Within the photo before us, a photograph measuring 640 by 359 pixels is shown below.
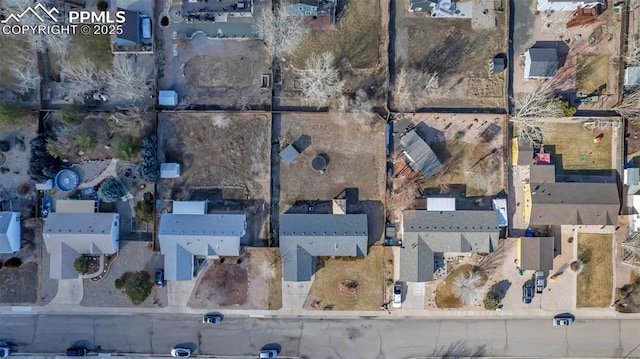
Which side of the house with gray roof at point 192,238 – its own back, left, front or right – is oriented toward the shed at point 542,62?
left

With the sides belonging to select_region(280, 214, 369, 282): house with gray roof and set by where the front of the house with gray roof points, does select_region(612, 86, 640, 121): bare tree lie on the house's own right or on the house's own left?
on the house's own left

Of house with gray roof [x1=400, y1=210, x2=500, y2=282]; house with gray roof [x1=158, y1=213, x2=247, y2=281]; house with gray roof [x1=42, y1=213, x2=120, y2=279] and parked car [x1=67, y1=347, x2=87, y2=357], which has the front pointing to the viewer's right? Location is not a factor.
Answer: the parked car

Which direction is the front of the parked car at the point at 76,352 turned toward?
to the viewer's right

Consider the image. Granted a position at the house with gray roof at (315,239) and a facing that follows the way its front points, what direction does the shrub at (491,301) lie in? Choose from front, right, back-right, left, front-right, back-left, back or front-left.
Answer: left

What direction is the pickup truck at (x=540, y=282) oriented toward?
away from the camera

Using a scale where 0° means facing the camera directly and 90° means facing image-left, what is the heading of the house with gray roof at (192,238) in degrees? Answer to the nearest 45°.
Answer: approximately 0°

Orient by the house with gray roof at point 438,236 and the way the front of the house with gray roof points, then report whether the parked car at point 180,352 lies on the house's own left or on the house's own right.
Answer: on the house's own right

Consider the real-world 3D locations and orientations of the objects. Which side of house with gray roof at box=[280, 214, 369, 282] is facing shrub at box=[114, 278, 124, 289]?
right
